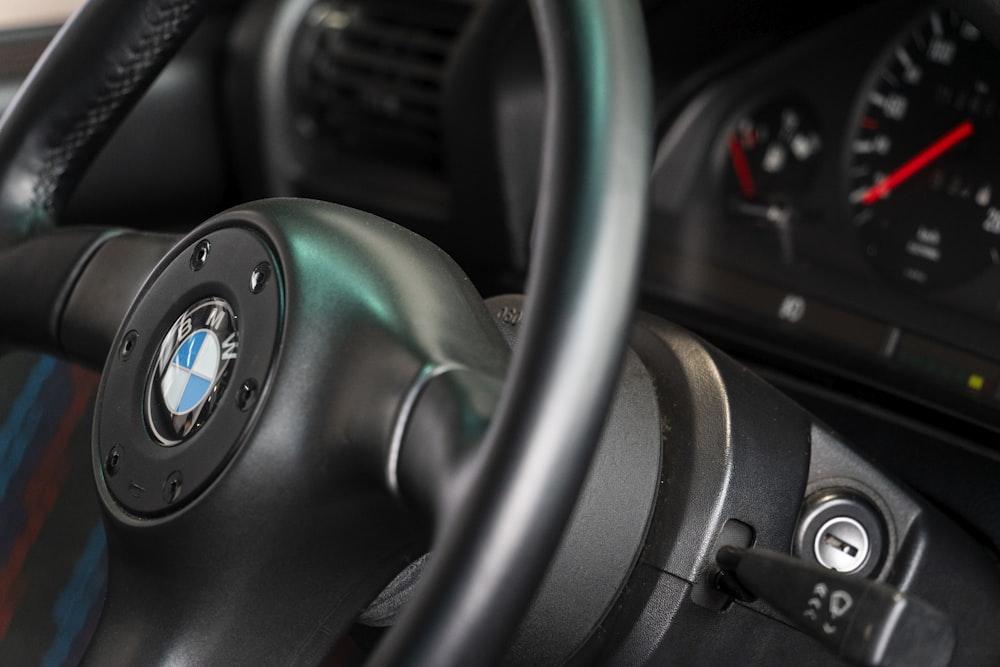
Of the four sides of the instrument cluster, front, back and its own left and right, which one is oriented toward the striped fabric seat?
front

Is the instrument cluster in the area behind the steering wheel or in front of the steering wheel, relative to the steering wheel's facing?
behind

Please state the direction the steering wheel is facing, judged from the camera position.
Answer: facing the viewer and to the left of the viewer

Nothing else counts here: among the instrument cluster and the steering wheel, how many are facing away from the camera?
0

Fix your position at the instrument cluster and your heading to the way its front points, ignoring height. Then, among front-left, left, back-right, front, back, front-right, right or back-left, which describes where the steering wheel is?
front-left

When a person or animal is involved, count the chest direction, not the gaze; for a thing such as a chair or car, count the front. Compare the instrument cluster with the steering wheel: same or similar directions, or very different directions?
same or similar directions
